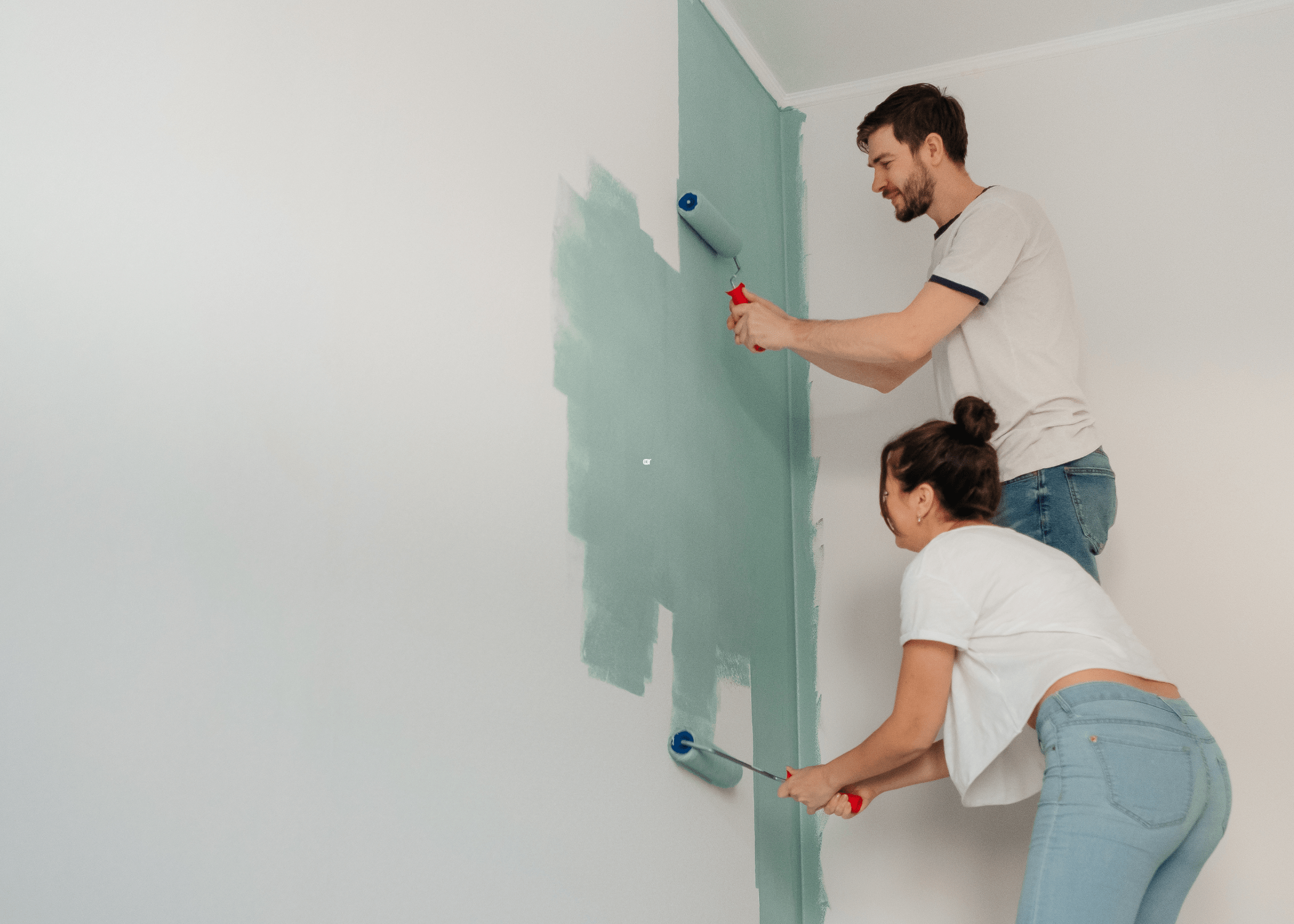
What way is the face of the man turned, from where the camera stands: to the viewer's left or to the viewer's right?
to the viewer's left

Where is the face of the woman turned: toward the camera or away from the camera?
away from the camera

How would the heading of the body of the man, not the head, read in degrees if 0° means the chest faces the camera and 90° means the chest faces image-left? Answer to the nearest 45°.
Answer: approximately 90°

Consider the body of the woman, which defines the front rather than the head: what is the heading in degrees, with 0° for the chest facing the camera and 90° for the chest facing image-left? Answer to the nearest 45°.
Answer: approximately 135°
